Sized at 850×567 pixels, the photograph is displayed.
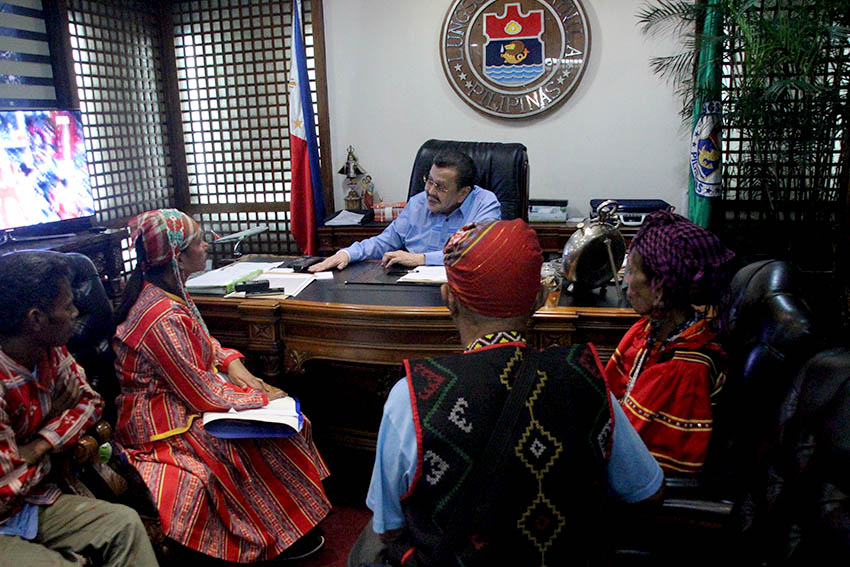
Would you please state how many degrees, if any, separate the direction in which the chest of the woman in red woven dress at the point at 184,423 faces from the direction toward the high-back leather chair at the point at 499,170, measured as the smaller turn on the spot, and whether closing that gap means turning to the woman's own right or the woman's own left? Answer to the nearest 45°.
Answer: approximately 45° to the woman's own left

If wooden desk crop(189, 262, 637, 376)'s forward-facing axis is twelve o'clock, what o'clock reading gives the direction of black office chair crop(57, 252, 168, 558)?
The black office chair is roughly at 2 o'clock from the wooden desk.

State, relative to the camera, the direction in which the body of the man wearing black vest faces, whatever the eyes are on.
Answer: away from the camera

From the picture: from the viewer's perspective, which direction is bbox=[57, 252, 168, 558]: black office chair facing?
to the viewer's right

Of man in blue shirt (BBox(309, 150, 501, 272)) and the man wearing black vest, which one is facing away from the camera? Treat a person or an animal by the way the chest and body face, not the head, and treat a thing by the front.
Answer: the man wearing black vest

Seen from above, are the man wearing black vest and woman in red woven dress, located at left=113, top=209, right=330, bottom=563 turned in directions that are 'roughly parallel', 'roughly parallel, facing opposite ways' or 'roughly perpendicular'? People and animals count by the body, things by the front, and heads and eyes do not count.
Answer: roughly perpendicular

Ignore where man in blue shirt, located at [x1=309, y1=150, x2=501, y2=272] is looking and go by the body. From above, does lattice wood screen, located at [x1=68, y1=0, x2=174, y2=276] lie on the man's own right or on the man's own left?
on the man's own right
